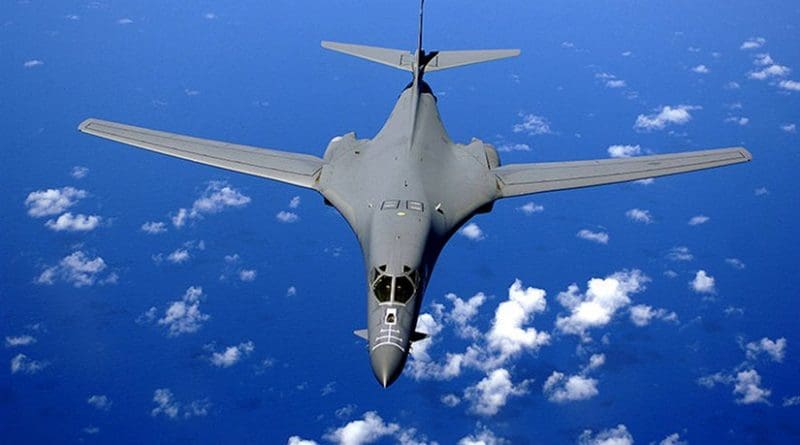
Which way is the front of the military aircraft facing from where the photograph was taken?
facing the viewer
